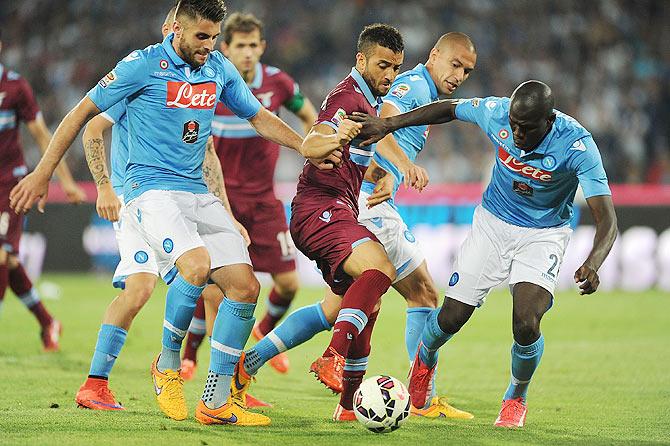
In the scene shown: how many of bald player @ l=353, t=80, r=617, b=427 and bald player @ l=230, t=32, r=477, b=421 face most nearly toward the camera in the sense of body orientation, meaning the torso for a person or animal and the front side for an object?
1

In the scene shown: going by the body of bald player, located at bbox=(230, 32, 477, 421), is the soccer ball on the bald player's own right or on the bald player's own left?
on the bald player's own right

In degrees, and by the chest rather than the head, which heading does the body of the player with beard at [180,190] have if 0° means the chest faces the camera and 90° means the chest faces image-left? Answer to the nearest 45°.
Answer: approximately 315°

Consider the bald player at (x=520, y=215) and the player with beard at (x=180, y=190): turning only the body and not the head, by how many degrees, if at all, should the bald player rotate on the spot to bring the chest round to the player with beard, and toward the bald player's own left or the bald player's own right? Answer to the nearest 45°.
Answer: approximately 90° to the bald player's own right

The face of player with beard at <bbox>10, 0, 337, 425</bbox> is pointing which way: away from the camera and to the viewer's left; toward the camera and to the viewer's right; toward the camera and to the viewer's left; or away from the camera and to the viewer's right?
toward the camera and to the viewer's right

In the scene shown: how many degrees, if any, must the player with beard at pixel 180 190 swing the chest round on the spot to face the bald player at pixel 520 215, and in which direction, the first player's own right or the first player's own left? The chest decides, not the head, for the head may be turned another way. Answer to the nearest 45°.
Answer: approximately 45° to the first player's own left

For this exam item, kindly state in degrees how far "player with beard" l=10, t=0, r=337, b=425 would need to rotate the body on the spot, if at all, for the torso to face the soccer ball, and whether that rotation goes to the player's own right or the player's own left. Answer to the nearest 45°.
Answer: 0° — they already face it

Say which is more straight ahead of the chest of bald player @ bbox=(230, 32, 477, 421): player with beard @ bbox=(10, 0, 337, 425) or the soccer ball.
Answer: the soccer ball
